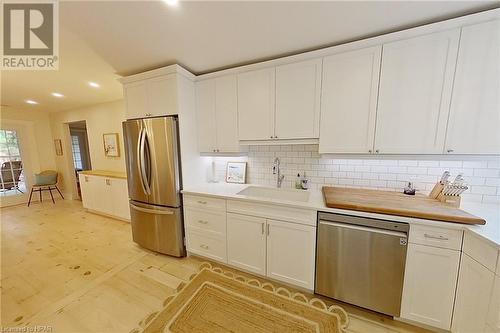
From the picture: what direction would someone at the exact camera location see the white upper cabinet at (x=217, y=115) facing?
facing the viewer and to the left of the viewer

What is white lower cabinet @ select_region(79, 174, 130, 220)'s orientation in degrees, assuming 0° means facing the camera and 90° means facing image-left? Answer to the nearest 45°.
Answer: approximately 45°

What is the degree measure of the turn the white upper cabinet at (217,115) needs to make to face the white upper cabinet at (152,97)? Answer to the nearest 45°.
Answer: approximately 45° to its right

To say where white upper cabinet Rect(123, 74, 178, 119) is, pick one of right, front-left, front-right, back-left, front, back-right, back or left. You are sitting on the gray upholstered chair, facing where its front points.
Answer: front-left

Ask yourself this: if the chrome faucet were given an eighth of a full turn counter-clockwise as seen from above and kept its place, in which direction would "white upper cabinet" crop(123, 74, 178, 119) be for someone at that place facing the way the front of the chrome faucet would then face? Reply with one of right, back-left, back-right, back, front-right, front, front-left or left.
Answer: right

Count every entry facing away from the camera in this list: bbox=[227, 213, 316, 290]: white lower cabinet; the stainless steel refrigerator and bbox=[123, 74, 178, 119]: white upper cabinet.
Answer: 0

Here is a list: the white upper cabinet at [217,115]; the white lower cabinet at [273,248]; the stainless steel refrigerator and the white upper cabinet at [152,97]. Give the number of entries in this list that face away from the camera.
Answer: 0

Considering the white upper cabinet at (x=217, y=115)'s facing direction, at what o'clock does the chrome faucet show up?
The chrome faucet is roughly at 8 o'clock from the white upper cabinet.

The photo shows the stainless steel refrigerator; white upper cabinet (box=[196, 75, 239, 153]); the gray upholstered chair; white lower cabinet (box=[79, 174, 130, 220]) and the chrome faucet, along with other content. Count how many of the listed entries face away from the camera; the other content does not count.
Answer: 0

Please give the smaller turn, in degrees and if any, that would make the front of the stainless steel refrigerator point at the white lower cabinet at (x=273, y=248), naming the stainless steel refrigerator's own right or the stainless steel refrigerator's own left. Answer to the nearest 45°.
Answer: approximately 90° to the stainless steel refrigerator's own left

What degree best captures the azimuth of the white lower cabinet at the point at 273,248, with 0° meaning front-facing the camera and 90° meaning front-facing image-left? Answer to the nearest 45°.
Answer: approximately 45°
